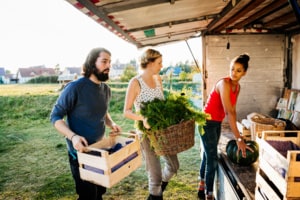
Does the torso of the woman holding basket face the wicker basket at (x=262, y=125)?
no

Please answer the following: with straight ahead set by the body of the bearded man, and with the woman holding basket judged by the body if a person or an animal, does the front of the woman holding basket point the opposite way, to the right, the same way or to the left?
the same way

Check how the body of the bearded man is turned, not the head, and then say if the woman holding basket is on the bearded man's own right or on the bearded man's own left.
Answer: on the bearded man's own left

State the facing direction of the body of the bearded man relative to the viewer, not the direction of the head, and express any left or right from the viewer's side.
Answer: facing the viewer and to the right of the viewer

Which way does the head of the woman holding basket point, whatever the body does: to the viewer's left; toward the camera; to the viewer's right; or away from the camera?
to the viewer's right

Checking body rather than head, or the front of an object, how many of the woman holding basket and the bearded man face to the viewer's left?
0

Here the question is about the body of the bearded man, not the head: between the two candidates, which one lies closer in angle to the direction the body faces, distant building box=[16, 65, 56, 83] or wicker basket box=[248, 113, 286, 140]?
the wicker basket

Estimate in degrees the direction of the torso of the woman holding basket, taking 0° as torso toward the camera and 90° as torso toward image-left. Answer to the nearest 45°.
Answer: approximately 315°

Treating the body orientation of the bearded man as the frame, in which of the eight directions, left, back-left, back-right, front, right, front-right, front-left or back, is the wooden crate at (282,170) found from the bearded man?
front

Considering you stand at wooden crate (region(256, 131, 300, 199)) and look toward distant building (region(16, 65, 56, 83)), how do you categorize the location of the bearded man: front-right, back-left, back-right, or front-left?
front-left

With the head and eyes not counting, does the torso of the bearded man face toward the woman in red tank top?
no

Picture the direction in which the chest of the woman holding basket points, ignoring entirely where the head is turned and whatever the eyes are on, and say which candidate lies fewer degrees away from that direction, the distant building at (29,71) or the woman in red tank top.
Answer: the woman in red tank top

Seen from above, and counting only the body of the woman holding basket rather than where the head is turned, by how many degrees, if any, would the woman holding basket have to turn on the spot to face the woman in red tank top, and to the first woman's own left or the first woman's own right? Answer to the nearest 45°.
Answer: approximately 90° to the first woman's own left

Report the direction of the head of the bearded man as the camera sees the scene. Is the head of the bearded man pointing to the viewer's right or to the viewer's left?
to the viewer's right

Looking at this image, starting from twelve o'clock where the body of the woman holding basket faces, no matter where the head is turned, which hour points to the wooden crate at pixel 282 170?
The wooden crate is roughly at 12 o'clock from the woman holding basket.

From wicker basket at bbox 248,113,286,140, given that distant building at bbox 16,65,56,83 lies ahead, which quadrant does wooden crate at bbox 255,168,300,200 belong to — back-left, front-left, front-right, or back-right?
back-left
